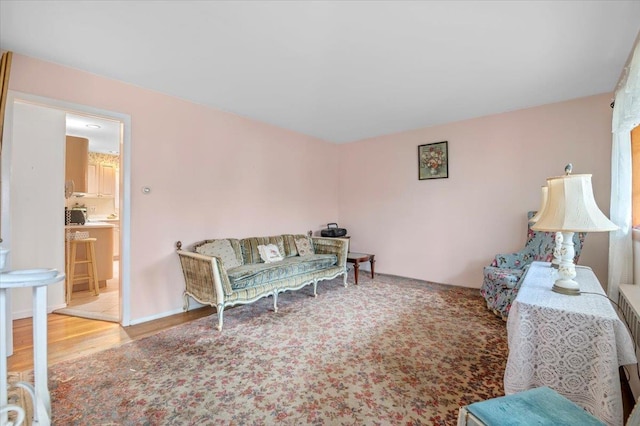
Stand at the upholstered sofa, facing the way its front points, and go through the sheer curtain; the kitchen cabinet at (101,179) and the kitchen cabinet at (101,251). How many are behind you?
2

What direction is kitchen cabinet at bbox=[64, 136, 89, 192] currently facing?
to the viewer's right

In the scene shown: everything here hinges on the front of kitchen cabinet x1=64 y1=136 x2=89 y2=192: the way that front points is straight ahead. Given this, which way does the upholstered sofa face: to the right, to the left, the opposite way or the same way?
to the right

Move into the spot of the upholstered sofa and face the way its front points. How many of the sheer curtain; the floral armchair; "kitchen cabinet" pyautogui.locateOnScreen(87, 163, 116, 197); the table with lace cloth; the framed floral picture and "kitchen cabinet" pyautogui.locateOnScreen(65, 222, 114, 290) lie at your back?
2

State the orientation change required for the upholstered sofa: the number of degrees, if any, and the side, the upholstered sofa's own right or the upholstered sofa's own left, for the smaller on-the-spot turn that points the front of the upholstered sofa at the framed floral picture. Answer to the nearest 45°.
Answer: approximately 45° to the upholstered sofa's own left

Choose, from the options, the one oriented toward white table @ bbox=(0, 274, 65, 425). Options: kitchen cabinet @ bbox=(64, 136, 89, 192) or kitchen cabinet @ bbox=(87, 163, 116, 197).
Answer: kitchen cabinet @ bbox=(87, 163, 116, 197)

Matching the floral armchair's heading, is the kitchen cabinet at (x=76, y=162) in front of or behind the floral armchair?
in front

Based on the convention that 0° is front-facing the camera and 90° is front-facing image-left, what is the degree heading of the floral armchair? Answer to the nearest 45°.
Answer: approximately 45°

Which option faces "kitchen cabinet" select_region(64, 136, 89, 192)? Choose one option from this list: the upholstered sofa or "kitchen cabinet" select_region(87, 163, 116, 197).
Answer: "kitchen cabinet" select_region(87, 163, 116, 197)

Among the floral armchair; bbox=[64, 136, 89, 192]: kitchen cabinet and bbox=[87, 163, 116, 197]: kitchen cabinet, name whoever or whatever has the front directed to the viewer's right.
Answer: bbox=[64, 136, 89, 192]: kitchen cabinet

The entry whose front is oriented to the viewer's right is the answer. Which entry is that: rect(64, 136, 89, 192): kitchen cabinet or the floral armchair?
the kitchen cabinet
